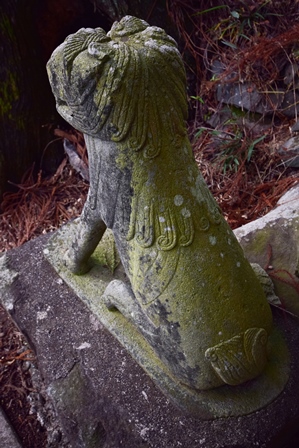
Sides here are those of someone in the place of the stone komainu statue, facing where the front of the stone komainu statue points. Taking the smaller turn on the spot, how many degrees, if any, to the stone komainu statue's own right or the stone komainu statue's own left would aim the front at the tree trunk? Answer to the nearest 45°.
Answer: approximately 45° to the stone komainu statue's own right

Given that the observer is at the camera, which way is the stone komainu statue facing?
facing away from the viewer and to the left of the viewer
